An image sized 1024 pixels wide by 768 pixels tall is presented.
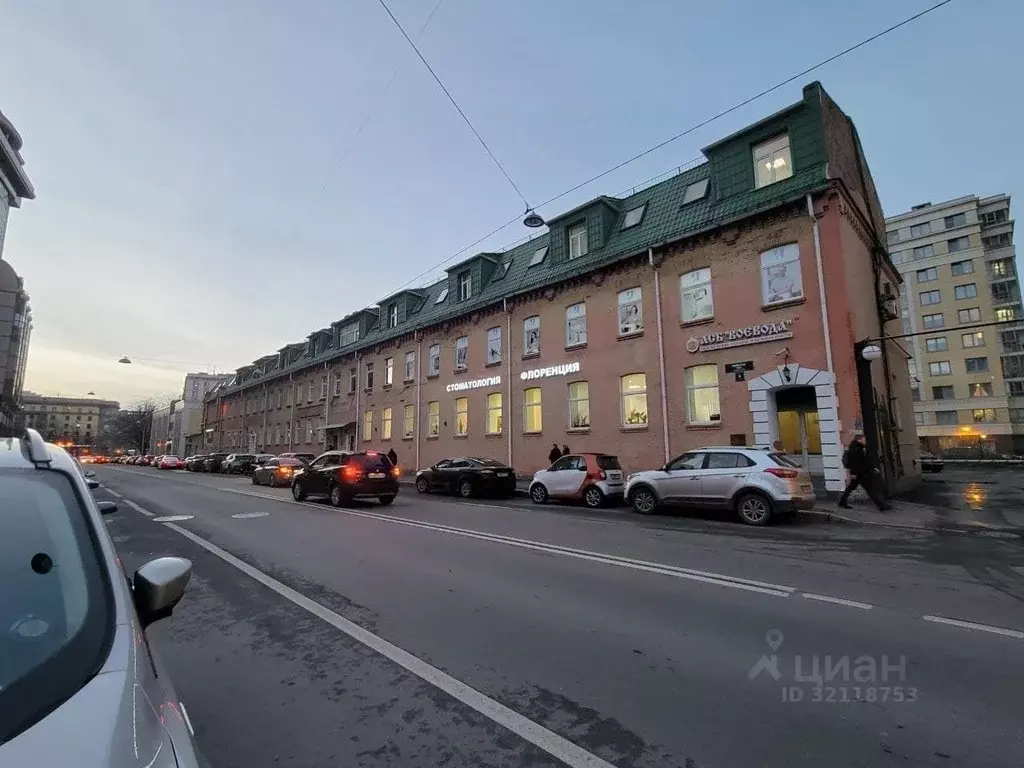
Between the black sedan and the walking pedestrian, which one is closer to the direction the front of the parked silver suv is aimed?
the black sedan

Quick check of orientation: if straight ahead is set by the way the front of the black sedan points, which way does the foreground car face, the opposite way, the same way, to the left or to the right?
the opposite way

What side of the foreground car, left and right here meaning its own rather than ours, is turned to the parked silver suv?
left

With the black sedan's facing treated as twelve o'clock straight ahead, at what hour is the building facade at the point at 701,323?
The building facade is roughly at 5 o'clock from the black sedan.

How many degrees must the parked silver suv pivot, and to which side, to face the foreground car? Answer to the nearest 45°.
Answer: approximately 135° to its left

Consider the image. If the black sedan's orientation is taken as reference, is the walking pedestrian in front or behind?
behind

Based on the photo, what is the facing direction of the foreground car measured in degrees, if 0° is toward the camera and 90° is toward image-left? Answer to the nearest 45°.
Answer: approximately 0°

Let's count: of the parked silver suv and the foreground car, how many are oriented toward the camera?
1

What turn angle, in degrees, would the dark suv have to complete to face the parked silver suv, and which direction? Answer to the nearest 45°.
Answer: approximately 180°

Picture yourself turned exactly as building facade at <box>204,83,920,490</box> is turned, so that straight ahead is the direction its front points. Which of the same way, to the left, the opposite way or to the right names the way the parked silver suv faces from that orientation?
to the right
